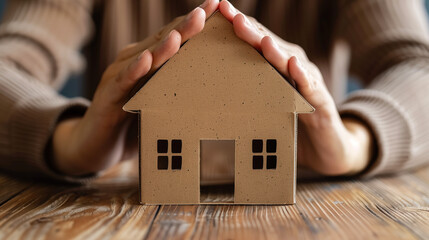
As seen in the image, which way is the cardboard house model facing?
toward the camera
